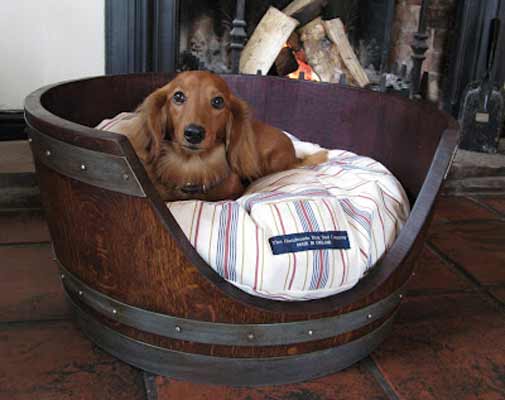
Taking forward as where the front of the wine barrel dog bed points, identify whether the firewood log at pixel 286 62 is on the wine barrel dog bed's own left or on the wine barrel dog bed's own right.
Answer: on the wine barrel dog bed's own left

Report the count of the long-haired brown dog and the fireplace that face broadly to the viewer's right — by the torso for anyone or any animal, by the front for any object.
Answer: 0

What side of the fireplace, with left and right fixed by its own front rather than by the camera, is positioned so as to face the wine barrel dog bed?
front

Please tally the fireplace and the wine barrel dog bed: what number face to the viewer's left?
0

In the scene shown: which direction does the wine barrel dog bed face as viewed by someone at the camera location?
facing the viewer and to the right of the viewer

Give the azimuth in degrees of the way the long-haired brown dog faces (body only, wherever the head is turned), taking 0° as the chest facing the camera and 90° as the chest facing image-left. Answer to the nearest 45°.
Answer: approximately 45°

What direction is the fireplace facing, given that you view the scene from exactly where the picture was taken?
facing the viewer

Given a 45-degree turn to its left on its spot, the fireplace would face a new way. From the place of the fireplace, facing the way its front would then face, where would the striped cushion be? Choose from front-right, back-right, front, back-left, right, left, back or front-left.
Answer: front-right

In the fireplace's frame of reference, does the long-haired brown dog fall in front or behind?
in front
